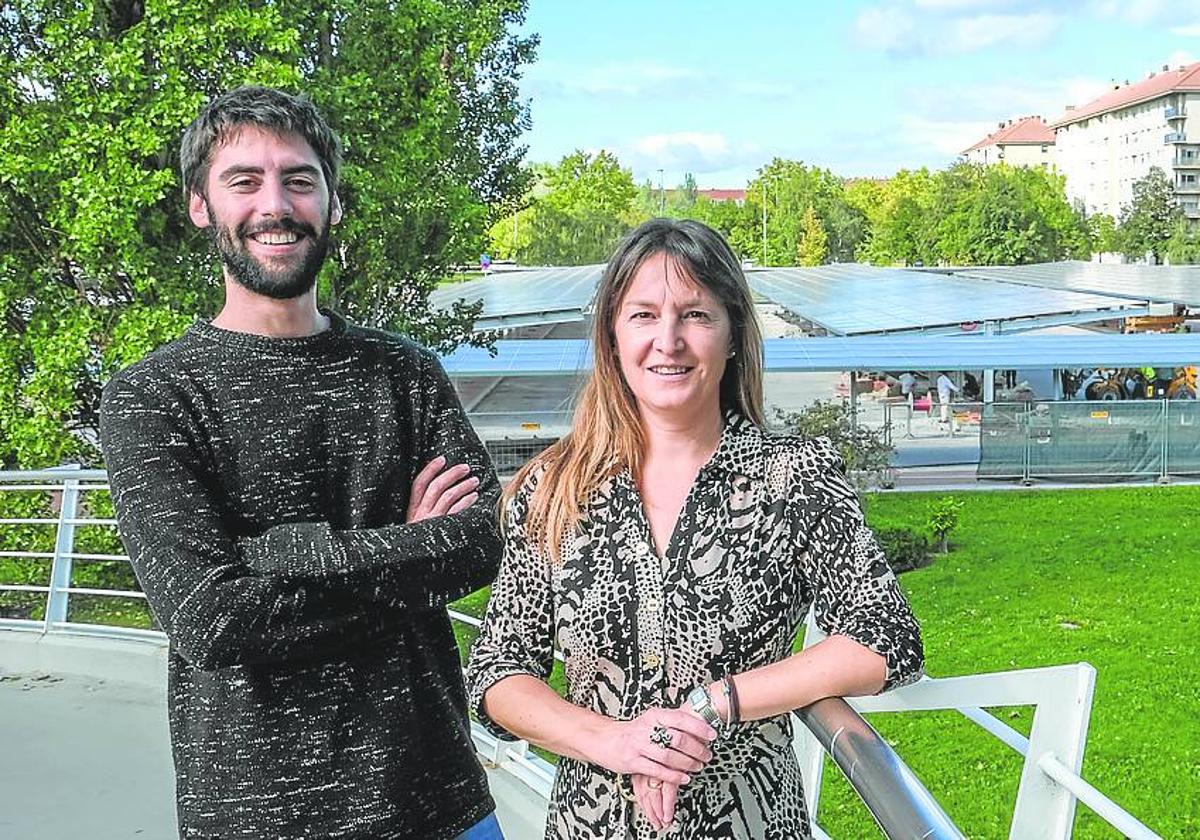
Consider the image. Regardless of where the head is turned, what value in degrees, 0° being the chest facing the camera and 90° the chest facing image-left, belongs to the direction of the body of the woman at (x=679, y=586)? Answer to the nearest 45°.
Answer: approximately 0°

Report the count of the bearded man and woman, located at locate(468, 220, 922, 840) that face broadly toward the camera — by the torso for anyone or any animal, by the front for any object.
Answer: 2

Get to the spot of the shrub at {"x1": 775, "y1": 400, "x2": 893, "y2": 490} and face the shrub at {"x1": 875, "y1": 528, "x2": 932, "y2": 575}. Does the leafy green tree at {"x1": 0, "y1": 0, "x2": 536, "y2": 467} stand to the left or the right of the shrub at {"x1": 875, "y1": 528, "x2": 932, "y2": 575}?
right

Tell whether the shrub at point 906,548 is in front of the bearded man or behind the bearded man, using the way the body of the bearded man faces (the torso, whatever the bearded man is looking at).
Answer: behind

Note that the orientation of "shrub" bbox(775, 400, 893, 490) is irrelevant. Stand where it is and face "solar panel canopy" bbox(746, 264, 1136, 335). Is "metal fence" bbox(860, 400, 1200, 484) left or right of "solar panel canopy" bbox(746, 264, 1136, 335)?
right

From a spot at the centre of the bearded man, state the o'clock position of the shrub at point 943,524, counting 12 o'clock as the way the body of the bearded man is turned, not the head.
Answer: The shrub is roughly at 7 o'clock from the bearded man.

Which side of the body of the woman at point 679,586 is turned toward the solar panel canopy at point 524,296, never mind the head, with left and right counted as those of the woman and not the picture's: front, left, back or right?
back

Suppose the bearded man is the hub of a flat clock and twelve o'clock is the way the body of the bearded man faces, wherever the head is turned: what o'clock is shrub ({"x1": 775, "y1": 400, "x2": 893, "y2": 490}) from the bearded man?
The shrub is roughly at 7 o'clock from the bearded man.

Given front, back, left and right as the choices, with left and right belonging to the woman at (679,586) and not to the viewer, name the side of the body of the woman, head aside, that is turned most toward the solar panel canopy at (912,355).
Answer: back

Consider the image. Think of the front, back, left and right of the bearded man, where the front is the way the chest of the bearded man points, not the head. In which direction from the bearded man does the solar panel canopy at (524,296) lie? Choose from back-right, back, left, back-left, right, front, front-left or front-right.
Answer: back

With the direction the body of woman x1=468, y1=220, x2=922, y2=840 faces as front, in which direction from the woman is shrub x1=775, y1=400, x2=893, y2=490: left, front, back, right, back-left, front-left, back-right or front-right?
back

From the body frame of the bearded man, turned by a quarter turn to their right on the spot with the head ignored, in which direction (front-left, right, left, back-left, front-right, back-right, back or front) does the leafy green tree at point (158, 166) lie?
right
